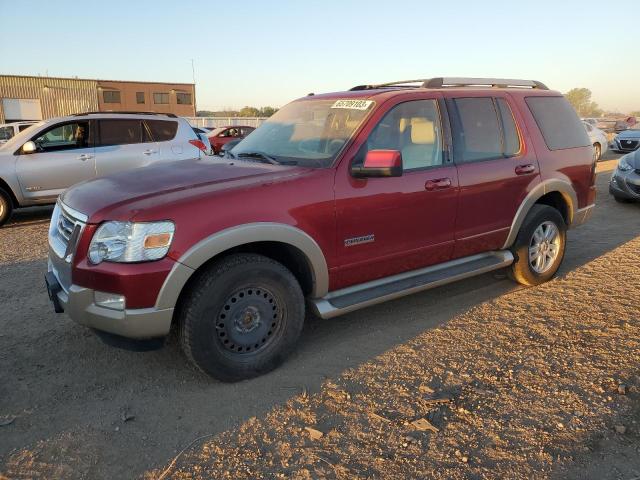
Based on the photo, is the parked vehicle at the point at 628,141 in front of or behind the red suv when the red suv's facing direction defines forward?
behind

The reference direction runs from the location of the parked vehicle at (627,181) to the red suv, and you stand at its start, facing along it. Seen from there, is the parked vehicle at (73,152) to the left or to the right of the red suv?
right

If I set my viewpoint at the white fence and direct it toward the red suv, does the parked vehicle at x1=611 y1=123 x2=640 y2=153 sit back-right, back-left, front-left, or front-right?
front-left

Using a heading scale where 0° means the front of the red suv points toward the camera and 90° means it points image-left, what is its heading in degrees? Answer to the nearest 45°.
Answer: approximately 45°

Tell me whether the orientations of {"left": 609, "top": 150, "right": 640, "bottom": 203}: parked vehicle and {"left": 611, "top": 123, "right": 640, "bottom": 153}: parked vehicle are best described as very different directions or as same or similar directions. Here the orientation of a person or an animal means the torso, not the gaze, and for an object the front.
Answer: same or similar directions

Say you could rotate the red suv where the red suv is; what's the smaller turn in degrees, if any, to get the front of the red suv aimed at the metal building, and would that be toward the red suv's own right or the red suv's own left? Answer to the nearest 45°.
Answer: approximately 90° to the red suv's own right

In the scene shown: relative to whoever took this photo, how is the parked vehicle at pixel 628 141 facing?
facing the viewer and to the left of the viewer

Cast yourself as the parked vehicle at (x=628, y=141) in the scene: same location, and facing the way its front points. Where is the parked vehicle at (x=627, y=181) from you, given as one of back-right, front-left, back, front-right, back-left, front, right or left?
front-left

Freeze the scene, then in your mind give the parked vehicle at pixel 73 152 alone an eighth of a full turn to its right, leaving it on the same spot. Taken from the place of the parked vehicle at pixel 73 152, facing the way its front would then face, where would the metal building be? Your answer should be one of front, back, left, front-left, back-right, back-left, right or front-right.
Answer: front-right

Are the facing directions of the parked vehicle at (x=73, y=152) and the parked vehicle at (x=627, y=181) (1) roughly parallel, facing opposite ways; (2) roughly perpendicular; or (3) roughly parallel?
roughly parallel

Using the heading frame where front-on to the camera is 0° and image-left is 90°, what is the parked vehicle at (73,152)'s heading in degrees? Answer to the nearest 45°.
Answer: approximately 90°

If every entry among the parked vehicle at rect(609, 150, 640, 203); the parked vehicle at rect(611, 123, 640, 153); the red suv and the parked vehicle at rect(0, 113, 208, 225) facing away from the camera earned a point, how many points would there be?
0

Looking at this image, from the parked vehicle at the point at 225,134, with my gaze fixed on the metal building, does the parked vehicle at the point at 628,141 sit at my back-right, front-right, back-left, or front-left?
back-right

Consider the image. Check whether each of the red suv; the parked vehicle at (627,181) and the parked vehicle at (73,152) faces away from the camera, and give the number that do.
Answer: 0

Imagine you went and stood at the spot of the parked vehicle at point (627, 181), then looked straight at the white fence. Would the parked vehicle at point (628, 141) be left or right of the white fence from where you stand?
right

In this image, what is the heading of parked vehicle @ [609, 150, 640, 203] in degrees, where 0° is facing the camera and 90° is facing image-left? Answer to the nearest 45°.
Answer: approximately 45°

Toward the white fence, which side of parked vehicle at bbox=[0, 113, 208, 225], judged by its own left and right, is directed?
right

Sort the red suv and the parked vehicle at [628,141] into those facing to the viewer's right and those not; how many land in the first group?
0

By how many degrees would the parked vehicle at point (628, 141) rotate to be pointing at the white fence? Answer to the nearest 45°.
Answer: approximately 45° to its right

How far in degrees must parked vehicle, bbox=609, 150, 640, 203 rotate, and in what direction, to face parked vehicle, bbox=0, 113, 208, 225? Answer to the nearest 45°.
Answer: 0° — it already faces it
